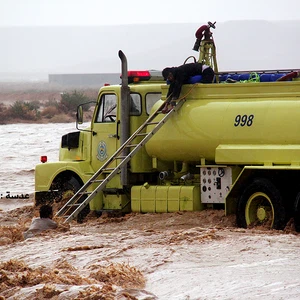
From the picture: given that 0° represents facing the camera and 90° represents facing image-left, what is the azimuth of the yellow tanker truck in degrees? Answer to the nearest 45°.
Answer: approximately 90°
